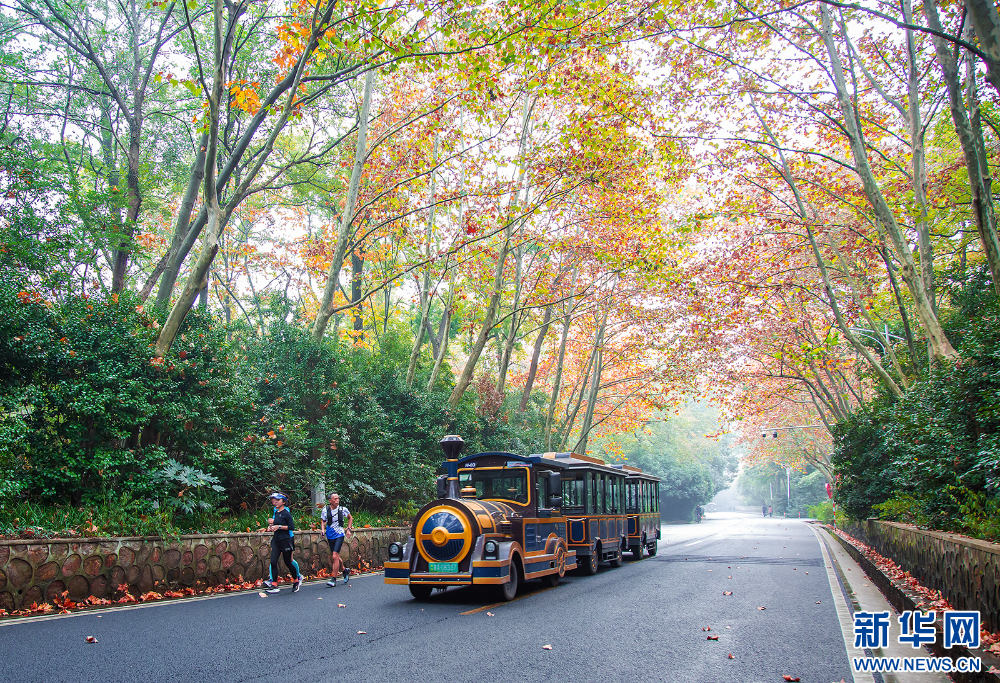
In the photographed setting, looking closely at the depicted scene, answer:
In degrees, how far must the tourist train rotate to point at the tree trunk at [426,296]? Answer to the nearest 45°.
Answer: approximately 135° to its right

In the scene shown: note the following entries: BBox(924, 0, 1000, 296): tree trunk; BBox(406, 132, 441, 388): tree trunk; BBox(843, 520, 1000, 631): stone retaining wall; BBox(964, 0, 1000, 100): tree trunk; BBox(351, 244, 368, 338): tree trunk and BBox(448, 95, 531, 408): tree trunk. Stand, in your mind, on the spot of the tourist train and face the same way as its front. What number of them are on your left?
3

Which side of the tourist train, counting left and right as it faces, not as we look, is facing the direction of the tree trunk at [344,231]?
right

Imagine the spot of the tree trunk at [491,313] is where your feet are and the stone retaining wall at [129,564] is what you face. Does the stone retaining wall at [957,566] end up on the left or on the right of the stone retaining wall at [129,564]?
left

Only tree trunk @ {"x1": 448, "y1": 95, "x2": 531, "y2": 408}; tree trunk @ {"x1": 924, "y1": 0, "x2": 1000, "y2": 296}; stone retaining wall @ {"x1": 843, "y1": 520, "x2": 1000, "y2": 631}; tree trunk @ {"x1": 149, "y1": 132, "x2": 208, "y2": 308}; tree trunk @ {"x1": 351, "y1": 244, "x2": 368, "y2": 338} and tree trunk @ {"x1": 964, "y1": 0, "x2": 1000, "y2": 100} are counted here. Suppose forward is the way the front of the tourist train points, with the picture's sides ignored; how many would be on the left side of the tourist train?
3

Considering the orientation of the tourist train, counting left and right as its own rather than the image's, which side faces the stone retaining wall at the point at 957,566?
left

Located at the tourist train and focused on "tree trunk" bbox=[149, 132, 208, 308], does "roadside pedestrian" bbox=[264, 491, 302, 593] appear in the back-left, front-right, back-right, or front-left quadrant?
front-left

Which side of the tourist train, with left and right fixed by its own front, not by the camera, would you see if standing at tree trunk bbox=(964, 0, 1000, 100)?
left

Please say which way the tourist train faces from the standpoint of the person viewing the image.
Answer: facing the viewer and to the left of the viewer

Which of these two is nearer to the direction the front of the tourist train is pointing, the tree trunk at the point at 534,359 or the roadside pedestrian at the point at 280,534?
the roadside pedestrian

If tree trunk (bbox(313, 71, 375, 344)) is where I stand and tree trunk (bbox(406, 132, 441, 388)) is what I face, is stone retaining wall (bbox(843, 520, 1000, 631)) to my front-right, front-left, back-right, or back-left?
back-right

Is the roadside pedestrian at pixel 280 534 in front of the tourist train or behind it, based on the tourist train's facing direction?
in front

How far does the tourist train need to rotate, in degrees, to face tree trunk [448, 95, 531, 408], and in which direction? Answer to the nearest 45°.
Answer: approximately 135° to its right
